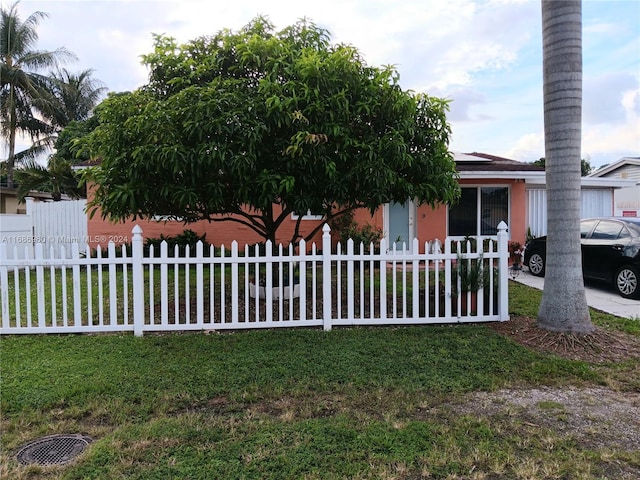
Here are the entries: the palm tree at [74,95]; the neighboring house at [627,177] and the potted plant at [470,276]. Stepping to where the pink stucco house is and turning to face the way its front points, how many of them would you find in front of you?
1

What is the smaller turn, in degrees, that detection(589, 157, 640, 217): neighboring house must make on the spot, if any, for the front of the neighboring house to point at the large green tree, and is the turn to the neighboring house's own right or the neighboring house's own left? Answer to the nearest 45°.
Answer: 0° — it already faces it

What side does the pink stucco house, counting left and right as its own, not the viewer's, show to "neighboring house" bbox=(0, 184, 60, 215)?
right

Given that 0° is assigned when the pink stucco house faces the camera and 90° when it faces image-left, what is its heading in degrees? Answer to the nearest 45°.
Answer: approximately 0°

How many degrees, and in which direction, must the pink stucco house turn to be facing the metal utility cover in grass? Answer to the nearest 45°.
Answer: approximately 45° to its right

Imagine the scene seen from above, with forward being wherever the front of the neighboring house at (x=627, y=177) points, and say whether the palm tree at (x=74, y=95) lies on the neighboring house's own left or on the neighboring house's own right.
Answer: on the neighboring house's own right

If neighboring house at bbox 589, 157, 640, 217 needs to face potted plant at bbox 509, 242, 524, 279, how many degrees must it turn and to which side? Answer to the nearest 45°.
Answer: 0° — it already faces it

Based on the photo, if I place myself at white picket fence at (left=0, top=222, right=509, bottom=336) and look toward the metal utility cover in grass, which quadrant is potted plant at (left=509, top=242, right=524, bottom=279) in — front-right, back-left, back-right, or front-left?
back-left

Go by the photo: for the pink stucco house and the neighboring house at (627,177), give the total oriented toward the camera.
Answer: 2
